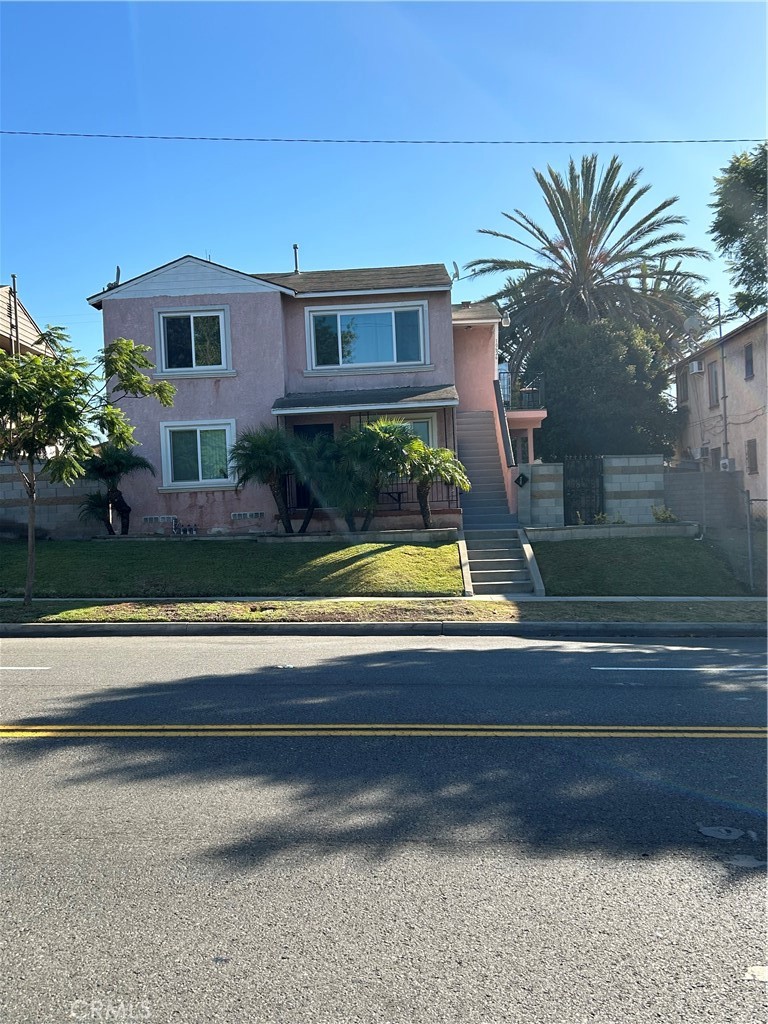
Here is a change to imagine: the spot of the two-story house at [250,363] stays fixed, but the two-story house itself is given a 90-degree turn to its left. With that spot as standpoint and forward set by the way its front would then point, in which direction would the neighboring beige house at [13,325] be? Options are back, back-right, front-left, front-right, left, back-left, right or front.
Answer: back-left

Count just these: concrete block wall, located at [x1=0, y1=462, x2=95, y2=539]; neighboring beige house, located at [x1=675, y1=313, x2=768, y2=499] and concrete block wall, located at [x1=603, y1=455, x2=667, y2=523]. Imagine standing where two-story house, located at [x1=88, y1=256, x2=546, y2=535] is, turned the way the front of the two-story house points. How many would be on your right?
1

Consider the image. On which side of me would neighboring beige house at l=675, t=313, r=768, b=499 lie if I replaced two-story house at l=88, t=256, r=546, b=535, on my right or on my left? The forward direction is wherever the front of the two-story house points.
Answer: on my left

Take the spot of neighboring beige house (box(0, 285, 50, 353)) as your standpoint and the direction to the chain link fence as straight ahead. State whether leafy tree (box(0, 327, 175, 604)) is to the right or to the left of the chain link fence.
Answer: right

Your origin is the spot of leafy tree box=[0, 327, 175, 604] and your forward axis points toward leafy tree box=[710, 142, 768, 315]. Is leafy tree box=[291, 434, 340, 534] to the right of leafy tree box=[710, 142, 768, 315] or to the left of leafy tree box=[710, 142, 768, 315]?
left

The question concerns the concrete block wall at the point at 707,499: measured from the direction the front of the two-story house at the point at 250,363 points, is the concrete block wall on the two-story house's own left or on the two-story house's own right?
on the two-story house's own left

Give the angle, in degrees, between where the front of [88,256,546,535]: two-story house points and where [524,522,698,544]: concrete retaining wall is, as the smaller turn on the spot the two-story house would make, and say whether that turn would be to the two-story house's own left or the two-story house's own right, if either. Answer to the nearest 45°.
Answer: approximately 45° to the two-story house's own left

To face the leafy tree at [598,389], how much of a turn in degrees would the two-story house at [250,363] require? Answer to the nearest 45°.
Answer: approximately 135° to its left

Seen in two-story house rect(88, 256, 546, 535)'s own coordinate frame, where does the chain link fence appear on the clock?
The chain link fence is roughly at 10 o'clock from the two-story house.

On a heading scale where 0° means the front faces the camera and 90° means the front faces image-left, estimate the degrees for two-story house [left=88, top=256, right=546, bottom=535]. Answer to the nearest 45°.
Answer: approximately 0°

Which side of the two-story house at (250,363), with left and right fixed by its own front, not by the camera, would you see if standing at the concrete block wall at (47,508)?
right

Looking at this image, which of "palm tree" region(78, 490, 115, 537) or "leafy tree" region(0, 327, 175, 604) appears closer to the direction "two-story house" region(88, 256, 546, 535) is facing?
the leafy tree
